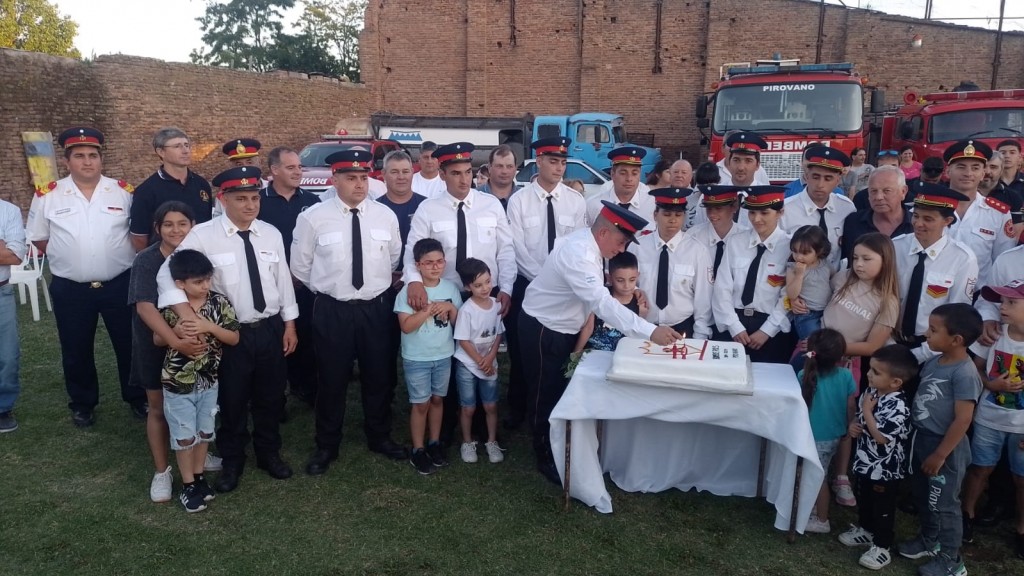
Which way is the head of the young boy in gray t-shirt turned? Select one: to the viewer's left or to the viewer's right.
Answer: to the viewer's left

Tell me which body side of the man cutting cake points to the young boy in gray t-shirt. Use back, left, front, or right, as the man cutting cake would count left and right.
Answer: front

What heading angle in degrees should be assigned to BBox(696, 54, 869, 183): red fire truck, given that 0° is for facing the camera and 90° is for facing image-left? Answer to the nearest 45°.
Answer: approximately 0°

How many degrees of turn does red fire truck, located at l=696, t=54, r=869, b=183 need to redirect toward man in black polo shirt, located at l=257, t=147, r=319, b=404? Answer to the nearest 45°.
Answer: approximately 45° to its right

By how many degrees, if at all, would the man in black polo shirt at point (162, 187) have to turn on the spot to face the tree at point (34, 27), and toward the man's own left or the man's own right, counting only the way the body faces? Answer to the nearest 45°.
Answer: approximately 135° to the man's own left

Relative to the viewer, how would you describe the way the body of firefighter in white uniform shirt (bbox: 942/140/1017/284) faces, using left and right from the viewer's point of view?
facing the viewer and to the left of the viewer

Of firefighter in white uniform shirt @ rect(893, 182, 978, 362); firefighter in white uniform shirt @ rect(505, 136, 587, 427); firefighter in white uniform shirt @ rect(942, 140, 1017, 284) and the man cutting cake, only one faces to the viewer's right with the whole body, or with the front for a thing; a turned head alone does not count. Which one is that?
the man cutting cake

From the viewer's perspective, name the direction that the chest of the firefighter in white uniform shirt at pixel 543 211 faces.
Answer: toward the camera
